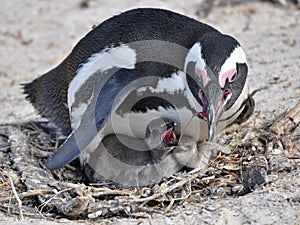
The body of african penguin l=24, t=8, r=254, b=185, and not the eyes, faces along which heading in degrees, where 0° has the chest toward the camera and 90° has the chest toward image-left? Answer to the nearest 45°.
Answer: approximately 315°
